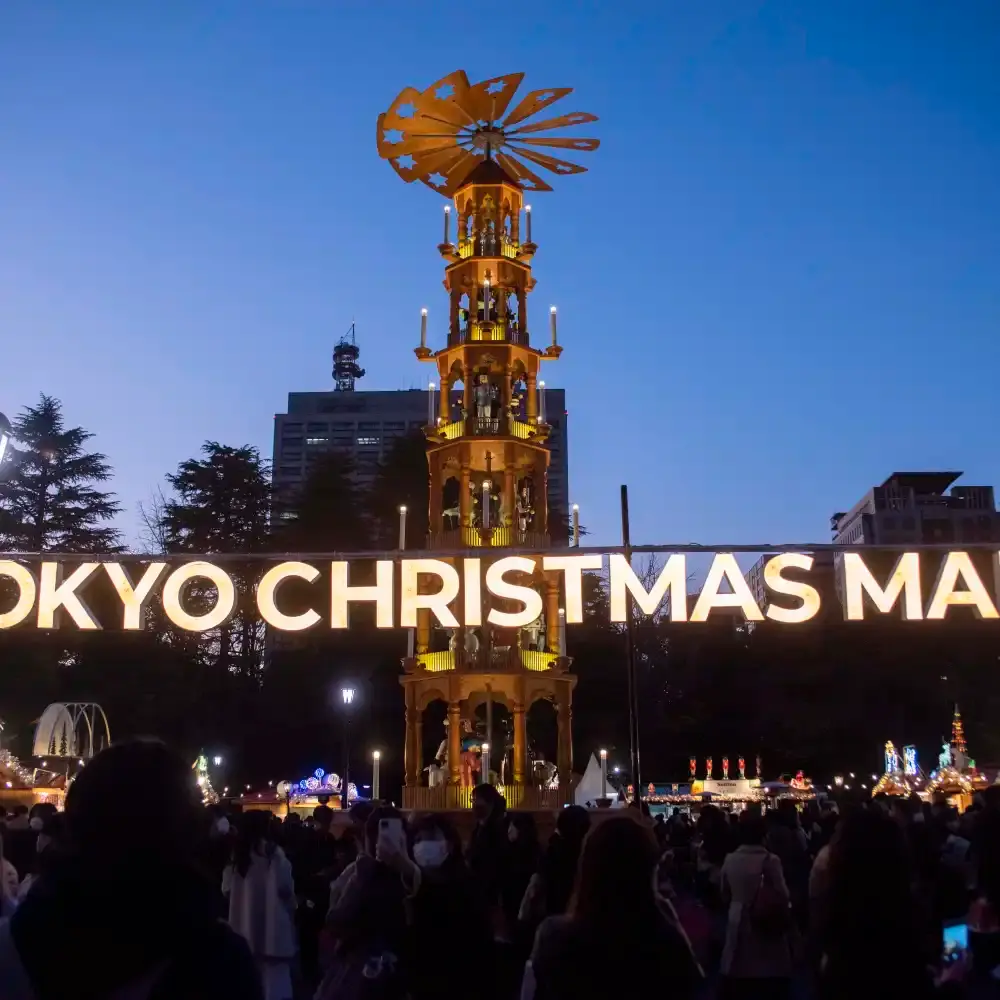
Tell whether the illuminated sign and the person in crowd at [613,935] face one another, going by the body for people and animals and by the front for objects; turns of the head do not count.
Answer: yes

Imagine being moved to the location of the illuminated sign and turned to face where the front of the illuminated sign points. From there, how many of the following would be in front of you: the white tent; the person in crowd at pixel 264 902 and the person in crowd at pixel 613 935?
2

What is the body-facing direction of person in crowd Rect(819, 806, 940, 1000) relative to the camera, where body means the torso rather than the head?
away from the camera

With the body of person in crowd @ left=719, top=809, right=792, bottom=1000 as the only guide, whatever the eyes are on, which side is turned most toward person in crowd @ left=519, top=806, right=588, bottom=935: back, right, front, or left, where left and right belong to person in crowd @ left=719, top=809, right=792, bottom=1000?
left

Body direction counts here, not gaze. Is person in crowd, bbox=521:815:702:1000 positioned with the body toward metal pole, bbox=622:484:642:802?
yes

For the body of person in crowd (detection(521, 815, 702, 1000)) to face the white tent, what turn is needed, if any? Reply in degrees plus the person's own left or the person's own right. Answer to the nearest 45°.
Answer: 0° — they already face it

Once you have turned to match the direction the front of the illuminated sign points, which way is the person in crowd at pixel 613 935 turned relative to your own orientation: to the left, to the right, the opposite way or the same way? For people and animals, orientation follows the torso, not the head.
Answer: the opposite way

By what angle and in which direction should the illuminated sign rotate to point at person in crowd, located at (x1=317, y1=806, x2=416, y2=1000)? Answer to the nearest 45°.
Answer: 0° — it already faces them

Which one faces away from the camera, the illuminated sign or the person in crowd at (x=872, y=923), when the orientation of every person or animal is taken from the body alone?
the person in crowd

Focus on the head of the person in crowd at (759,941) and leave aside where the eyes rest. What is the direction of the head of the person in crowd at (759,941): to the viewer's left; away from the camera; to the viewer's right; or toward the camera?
away from the camera

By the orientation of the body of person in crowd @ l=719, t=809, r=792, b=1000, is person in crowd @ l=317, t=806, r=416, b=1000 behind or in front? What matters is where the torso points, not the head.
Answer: behind

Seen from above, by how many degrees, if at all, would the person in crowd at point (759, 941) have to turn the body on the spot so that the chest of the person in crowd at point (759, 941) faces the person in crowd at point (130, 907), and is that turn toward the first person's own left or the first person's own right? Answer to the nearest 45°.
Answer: approximately 180°

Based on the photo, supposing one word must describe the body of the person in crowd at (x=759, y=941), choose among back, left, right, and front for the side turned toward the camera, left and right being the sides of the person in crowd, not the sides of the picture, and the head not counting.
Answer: back

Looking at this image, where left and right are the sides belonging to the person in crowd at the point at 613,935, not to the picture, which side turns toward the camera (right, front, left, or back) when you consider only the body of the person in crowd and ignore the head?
back
